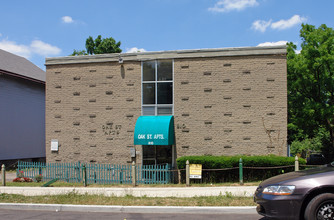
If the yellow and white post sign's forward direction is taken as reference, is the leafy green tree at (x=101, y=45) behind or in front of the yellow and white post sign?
behind

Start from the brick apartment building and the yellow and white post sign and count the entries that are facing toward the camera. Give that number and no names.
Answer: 2

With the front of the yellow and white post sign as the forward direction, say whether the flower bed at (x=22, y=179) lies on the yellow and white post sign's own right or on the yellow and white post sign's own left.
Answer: on the yellow and white post sign's own right

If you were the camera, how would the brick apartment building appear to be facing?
facing the viewer

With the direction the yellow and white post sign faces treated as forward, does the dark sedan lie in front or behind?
in front

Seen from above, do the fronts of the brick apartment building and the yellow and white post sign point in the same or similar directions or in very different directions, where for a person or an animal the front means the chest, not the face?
same or similar directions

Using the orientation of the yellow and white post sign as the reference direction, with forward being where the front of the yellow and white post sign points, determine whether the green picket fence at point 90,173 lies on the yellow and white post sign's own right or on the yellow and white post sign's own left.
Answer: on the yellow and white post sign's own right

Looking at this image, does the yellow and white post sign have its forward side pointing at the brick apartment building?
no

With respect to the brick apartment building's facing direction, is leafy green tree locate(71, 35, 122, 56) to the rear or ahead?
to the rear

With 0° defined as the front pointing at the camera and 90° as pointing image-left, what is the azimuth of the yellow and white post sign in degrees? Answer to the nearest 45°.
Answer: approximately 0°

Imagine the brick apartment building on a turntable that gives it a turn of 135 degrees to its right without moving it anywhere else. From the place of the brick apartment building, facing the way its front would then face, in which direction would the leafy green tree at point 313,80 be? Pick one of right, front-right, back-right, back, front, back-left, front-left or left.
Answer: right
